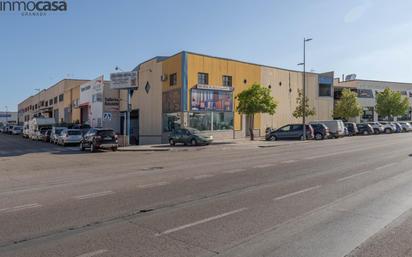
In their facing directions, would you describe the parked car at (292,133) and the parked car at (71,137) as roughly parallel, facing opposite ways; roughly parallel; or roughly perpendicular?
roughly perpendicular

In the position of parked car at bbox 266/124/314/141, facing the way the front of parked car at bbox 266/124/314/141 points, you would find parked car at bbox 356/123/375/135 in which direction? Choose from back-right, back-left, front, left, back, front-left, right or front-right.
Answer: back-right

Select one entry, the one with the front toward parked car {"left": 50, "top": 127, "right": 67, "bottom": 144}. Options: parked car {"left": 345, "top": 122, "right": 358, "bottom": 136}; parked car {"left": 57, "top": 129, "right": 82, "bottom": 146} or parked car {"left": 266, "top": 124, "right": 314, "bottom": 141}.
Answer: parked car {"left": 266, "top": 124, "right": 314, "bottom": 141}

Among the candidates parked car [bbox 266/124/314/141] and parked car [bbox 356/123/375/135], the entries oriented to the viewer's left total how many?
1

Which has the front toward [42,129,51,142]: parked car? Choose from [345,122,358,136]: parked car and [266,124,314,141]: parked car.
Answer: [266,124,314,141]: parked car

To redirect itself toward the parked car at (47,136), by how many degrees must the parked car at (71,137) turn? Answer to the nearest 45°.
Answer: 0° — it already faces it

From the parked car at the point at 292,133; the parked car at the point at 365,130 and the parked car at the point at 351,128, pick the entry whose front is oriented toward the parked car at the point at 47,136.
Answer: the parked car at the point at 292,133

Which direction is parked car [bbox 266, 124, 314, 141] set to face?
to the viewer's left

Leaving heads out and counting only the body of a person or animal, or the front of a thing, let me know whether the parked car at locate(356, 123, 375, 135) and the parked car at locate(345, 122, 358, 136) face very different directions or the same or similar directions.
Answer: same or similar directions

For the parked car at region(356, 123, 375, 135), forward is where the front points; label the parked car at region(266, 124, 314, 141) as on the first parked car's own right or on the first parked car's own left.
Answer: on the first parked car's own right

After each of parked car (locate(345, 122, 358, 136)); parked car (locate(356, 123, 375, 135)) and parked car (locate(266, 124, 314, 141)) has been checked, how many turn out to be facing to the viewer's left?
1

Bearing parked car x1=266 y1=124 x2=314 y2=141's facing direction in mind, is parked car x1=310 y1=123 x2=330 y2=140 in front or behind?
behind

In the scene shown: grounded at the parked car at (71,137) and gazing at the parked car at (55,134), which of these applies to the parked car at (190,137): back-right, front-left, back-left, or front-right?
back-right

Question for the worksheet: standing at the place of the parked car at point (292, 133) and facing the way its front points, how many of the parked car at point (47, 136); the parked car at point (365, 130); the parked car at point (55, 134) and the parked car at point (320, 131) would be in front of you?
2

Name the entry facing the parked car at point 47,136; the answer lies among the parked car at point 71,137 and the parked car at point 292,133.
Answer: the parked car at point 292,133
